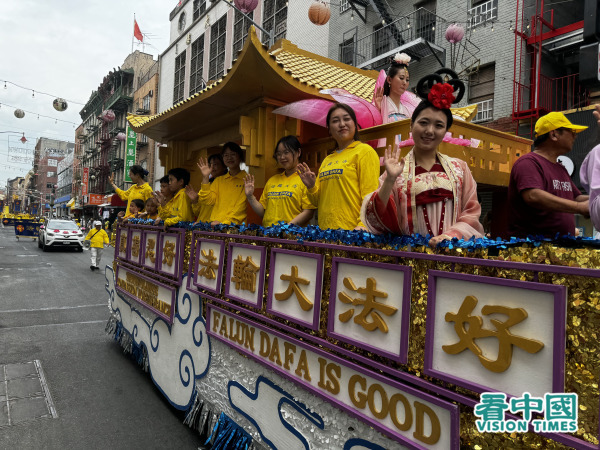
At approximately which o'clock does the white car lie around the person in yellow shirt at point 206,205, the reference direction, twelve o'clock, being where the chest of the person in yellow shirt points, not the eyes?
The white car is roughly at 4 o'clock from the person in yellow shirt.

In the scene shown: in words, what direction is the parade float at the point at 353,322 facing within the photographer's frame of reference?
facing away from the viewer and to the left of the viewer

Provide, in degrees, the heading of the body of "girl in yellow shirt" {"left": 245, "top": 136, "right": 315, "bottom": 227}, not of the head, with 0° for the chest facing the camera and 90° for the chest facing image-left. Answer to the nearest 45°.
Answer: approximately 45°

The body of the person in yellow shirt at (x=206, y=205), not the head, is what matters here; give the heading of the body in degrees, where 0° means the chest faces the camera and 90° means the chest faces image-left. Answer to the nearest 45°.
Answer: approximately 45°

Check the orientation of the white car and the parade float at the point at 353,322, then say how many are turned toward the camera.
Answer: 1

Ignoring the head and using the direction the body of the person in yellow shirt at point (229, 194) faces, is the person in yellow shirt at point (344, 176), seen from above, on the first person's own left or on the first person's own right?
on the first person's own left

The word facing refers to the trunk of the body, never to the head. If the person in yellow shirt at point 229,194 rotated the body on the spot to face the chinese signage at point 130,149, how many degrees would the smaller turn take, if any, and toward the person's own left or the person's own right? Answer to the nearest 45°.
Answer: approximately 135° to the person's own right
